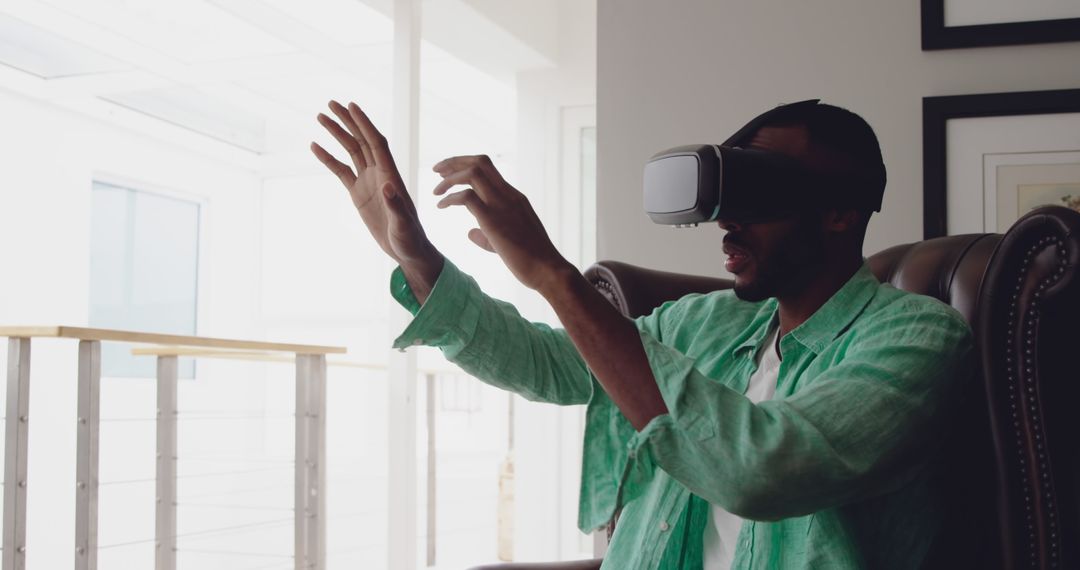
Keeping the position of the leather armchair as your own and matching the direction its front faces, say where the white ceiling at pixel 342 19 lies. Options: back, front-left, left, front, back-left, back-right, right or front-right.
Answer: right

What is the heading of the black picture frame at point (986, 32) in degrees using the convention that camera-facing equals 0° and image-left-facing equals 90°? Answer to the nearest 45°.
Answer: approximately 0°

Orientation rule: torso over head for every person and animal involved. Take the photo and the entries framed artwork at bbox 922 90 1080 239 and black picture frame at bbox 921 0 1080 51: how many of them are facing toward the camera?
2

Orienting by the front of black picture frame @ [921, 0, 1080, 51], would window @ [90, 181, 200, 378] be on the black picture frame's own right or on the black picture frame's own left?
on the black picture frame's own right

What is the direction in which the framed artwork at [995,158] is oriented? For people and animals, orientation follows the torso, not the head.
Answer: toward the camera

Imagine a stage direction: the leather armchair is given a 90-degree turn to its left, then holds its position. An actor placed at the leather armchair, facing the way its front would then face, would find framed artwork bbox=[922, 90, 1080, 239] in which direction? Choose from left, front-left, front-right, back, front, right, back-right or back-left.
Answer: back-left

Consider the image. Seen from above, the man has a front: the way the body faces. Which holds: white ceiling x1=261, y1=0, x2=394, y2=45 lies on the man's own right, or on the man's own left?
on the man's own right

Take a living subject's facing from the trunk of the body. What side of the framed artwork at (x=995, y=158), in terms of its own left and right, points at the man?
front

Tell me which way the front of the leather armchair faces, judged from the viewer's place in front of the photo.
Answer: facing the viewer and to the left of the viewer

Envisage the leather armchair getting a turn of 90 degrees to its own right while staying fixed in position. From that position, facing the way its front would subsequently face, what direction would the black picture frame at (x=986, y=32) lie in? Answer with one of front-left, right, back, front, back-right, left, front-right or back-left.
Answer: front-right
